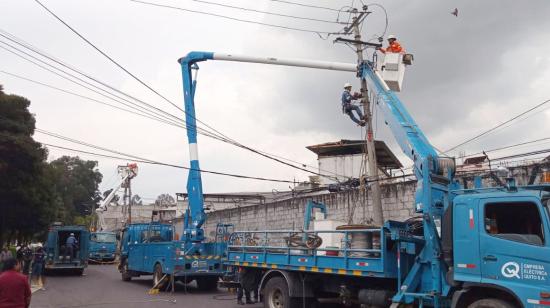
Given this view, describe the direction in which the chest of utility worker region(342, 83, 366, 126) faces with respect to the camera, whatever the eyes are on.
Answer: to the viewer's right

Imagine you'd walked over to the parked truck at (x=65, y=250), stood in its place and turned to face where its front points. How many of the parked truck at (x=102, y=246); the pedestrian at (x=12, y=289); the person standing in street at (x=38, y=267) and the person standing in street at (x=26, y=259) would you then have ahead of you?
1

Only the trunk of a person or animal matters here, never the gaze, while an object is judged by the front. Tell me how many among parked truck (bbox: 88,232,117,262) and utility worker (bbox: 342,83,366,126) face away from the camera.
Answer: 0

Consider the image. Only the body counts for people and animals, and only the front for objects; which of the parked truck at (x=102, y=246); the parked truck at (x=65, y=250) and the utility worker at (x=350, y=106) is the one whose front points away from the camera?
the parked truck at (x=65, y=250)

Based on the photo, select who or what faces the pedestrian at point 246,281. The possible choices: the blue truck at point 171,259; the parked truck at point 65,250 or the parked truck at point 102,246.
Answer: the parked truck at point 102,246

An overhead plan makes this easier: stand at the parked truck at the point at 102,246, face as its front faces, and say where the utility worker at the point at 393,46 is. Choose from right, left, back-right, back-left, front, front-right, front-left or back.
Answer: front

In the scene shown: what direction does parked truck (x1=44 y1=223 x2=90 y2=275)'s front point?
away from the camera

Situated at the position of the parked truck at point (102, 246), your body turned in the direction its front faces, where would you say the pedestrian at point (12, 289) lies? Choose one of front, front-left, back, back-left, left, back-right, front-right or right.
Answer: front

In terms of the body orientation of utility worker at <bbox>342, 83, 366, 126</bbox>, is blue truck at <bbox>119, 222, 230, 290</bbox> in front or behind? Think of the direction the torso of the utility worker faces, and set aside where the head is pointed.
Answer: behind

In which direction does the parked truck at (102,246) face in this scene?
toward the camera
